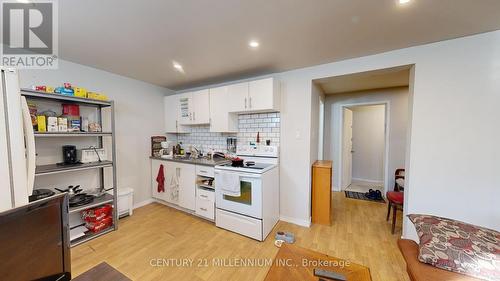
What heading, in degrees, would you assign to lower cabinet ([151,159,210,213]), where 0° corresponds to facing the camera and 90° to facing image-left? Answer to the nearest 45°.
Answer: approximately 45°

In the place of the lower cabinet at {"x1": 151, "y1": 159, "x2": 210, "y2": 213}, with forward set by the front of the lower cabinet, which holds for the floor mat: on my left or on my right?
on my left

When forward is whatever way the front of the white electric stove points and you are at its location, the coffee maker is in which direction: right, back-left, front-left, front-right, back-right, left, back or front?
front-right

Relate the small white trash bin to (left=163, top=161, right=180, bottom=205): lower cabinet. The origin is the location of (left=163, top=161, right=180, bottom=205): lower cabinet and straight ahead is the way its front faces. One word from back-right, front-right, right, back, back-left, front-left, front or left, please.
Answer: front-right

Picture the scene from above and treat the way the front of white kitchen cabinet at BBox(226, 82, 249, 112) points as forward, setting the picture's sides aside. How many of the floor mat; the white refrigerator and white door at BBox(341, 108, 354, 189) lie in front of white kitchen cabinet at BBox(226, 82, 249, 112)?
1

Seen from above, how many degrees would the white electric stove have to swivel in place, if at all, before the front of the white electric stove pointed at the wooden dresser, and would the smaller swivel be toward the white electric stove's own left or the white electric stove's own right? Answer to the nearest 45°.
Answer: approximately 135° to the white electric stove's own left

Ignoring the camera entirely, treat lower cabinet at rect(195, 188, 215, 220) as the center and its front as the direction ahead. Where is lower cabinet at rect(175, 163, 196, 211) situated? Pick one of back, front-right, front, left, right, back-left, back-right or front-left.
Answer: right

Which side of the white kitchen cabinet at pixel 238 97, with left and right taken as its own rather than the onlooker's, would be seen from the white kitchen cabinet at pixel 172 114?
right
